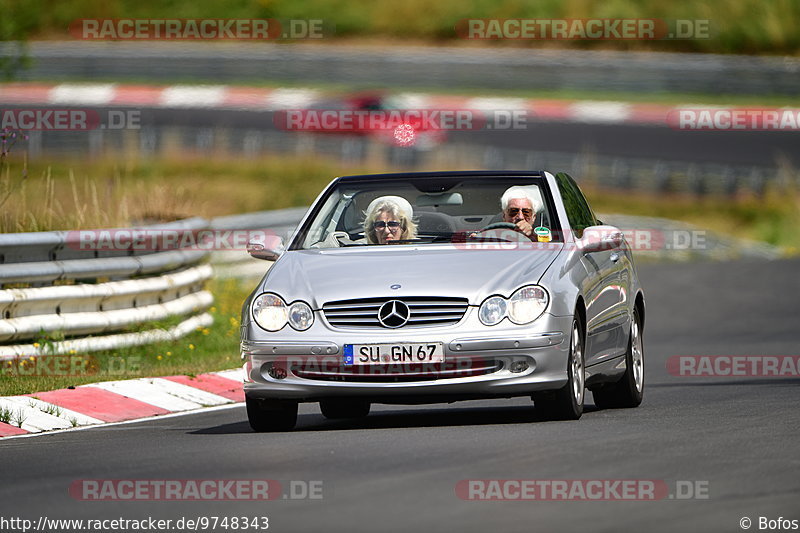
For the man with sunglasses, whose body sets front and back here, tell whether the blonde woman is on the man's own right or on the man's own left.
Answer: on the man's own right

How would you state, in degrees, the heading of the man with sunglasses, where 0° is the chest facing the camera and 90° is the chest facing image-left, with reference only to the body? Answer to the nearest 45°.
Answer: approximately 0°

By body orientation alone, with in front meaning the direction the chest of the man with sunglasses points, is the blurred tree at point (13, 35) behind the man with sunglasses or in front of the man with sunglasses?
behind

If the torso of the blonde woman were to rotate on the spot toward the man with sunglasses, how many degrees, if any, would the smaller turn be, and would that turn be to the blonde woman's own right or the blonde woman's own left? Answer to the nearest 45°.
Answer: approximately 90° to the blonde woman's own left

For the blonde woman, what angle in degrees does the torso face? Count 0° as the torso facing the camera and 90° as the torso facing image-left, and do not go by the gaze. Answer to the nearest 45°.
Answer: approximately 0°

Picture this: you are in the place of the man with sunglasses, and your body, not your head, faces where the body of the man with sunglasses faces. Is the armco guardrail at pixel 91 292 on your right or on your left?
on your right

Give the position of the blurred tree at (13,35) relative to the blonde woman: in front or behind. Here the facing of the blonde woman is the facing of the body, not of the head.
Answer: behind
